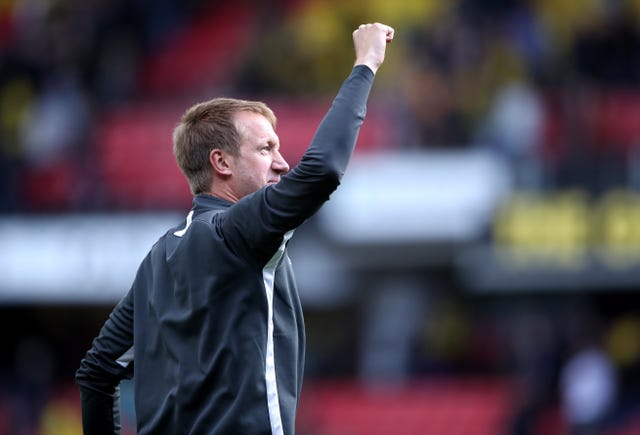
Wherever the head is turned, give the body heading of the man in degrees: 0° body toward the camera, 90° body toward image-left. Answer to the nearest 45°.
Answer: approximately 225°
